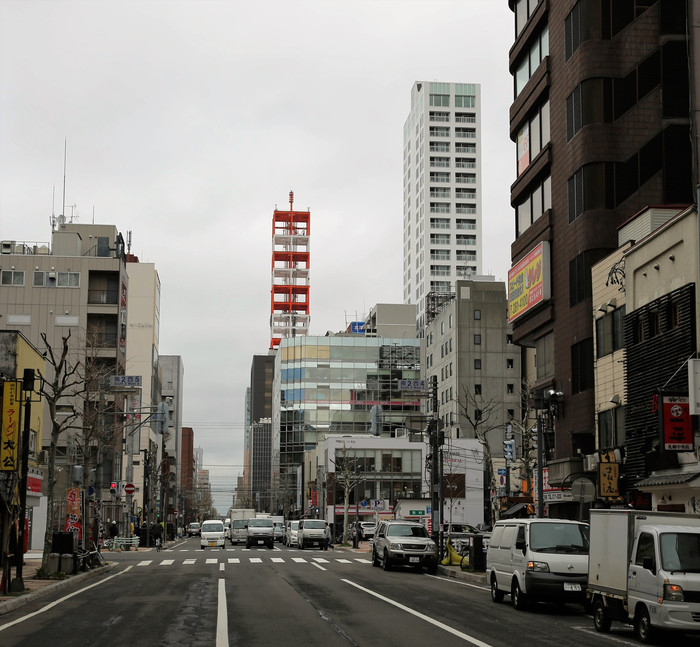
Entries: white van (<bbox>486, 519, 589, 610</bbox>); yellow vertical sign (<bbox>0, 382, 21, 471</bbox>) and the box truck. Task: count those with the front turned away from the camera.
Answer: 0

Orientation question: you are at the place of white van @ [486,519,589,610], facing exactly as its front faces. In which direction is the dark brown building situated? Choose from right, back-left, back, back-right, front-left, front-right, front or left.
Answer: back-left

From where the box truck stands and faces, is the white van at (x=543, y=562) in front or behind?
behind

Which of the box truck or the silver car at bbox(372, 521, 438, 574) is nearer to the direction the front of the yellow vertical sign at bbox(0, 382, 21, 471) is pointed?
the box truck

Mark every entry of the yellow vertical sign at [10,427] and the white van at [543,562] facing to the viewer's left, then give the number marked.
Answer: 0

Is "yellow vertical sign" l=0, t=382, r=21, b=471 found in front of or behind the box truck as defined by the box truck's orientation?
behind

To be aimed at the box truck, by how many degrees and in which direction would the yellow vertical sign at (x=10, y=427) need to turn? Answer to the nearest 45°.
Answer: approximately 45° to its left

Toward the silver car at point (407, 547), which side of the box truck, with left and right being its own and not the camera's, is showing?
back

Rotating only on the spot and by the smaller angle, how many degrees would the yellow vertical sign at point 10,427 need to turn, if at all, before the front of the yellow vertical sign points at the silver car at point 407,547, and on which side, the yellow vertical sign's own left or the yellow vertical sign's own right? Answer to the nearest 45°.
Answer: approximately 90° to the yellow vertical sign's own left

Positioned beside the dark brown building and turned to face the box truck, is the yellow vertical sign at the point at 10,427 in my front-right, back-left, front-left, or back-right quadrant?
front-right

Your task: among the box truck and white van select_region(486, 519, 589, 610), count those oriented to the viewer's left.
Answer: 0

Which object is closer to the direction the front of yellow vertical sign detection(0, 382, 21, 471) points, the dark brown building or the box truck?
the box truck

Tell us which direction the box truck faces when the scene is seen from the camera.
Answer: facing the viewer and to the right of the viewer

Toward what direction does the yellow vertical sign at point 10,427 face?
toward the camera
